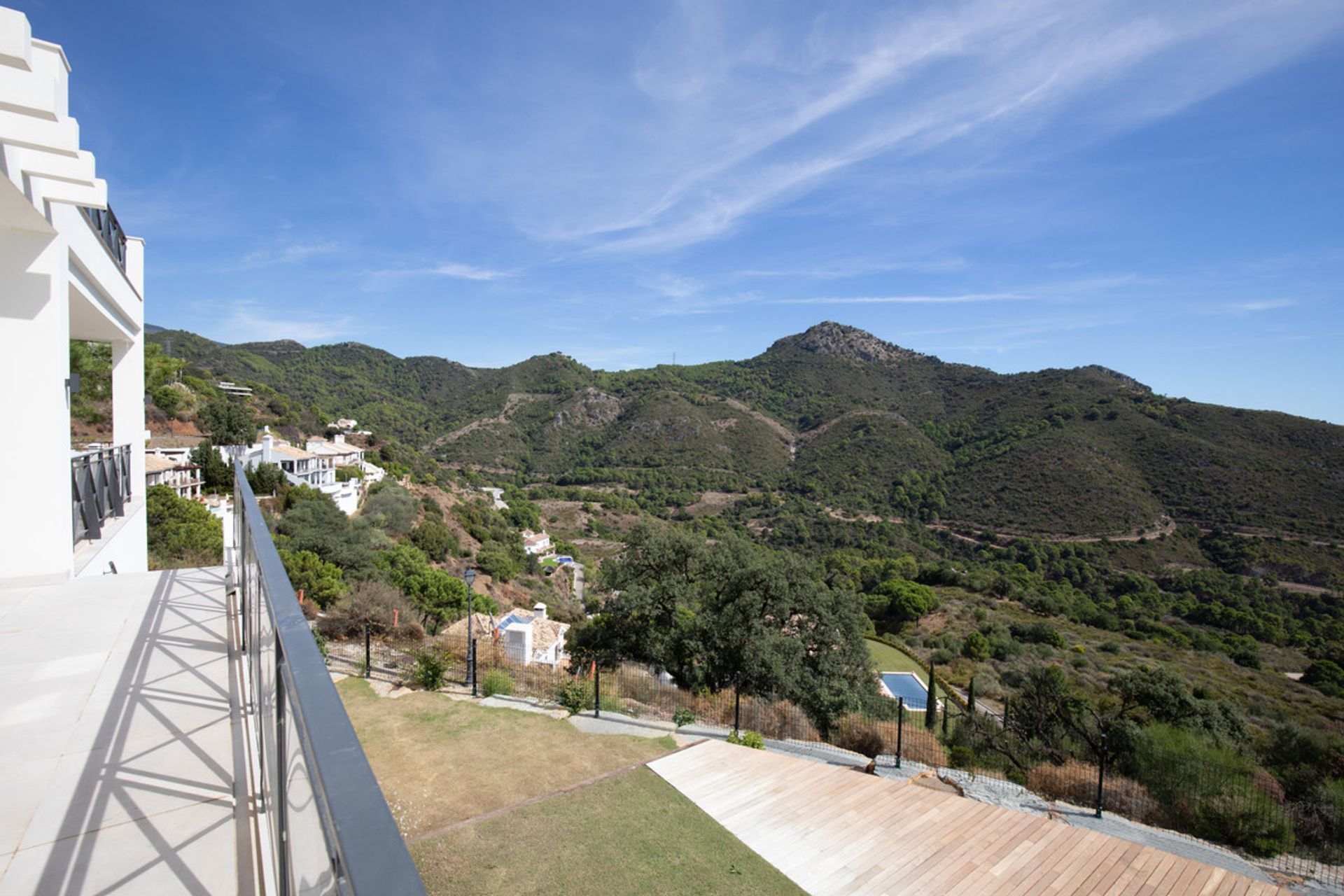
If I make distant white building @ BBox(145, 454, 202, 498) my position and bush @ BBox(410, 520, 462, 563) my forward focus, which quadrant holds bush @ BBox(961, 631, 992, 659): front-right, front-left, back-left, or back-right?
front-left

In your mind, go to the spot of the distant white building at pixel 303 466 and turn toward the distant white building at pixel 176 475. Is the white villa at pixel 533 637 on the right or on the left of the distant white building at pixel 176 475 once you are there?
left

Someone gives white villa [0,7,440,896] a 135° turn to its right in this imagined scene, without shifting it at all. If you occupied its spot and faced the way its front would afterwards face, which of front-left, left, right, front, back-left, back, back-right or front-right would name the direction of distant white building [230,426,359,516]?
back-right

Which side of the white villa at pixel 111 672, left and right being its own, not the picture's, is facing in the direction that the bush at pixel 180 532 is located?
left

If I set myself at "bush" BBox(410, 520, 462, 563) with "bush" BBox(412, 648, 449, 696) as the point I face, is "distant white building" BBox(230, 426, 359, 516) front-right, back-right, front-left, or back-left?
back-right

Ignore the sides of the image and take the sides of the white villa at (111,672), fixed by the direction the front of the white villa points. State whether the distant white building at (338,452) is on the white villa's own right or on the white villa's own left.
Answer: on the white villa's own left

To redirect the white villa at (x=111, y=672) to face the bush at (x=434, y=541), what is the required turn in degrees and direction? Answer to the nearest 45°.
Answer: approximately 90° to its left

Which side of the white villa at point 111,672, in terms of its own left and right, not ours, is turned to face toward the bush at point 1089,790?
front

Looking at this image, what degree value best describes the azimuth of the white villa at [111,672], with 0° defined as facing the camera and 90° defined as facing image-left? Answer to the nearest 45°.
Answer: approximately 270°

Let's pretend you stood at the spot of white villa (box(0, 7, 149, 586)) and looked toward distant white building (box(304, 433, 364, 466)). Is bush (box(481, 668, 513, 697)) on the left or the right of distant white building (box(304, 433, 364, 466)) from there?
right

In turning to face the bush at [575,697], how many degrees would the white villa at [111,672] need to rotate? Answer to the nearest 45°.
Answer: approximately 45° to its left

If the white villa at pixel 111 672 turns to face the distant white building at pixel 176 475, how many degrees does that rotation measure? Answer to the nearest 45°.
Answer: approximately 90° to its left

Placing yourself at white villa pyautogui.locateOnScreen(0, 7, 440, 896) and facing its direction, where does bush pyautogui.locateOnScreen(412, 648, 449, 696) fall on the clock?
The bush is roughly at 10 o'clock from the white villa.

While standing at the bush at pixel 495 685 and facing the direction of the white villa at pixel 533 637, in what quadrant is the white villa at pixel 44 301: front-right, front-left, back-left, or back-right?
back-left

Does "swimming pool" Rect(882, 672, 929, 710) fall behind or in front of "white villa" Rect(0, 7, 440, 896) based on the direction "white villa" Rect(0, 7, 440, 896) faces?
in front
